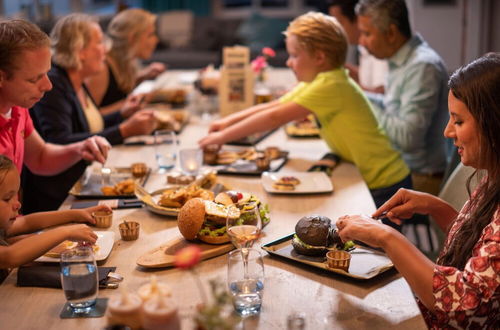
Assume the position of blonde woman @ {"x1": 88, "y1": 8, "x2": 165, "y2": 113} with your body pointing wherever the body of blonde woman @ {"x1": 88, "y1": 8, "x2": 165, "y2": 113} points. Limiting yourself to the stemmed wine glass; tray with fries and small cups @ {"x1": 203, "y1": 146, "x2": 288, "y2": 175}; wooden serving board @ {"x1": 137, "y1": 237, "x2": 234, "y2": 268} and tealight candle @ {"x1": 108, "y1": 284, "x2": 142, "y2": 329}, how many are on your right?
4

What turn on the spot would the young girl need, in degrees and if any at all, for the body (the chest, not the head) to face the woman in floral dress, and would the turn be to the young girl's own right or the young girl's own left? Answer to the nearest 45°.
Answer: approximately 45° to the young girl's own right

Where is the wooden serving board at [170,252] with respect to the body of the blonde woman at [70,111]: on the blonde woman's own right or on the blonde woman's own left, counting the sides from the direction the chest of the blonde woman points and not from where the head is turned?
on the blonde woman's own right

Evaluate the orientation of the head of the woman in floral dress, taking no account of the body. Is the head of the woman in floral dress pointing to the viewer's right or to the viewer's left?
to the viewer's left

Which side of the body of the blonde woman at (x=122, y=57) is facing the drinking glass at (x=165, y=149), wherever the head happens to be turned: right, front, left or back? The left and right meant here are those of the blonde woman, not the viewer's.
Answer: right

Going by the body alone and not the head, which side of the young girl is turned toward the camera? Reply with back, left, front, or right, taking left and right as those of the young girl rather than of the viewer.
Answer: right

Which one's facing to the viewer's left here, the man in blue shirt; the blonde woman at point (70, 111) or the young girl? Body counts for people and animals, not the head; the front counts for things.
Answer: the man in blue shirt

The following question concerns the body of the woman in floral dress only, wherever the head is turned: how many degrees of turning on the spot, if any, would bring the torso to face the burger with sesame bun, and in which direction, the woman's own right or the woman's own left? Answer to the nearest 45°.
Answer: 0° — they already face it

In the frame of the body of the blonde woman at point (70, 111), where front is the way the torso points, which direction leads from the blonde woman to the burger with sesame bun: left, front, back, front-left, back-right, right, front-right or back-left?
right

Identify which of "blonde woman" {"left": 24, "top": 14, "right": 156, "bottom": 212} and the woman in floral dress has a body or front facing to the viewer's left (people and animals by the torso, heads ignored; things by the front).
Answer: the woman in floral dress

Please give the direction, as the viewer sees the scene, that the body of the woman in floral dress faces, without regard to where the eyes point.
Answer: to the viewer's left

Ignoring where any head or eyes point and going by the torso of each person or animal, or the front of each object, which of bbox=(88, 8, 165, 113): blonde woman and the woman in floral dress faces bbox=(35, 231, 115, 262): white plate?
the woman in floral dress

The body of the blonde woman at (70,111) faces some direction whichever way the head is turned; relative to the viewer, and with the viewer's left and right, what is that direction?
facing to the right of the viewer

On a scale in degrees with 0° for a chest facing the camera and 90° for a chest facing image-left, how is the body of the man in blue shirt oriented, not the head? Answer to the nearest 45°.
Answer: approximately 90°

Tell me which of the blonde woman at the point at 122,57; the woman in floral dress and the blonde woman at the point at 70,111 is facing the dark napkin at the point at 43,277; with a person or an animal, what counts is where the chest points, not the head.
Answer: the woman in floral dress

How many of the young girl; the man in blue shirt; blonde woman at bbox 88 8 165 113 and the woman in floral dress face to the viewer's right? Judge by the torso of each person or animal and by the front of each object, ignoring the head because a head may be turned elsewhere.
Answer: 2

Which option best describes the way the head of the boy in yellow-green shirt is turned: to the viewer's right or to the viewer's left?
to the viewer's left

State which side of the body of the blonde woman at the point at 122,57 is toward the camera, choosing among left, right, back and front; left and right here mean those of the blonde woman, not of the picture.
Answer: right

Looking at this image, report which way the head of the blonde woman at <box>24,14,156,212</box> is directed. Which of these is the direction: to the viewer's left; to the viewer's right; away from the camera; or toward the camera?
to the viewer's right
